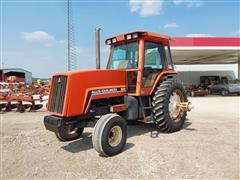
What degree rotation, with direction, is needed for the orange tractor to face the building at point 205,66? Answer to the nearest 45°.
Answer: approximately 180°

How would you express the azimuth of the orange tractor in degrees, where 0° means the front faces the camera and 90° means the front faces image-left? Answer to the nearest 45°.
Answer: approximately 45°
